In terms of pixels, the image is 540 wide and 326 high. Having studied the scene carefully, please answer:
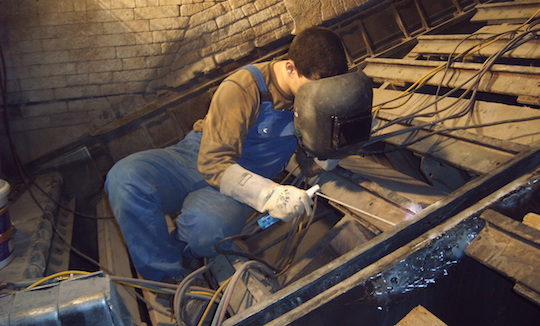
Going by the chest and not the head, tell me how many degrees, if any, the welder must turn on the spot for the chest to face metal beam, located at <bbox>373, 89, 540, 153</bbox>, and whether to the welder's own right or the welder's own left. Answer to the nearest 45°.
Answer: approximately 45° to the welder's own left

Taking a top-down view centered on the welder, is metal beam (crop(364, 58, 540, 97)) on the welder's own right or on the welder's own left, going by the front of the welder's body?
on the welder's own left

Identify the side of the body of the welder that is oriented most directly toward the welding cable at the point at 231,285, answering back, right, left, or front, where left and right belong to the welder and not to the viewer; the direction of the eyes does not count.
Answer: right

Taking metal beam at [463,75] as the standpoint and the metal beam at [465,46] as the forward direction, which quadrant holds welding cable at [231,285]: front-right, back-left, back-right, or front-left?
back-left

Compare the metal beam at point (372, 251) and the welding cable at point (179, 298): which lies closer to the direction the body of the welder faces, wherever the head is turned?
the metal beam

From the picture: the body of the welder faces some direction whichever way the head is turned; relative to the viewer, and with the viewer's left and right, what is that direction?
facing the viewer and to the right of the viewer

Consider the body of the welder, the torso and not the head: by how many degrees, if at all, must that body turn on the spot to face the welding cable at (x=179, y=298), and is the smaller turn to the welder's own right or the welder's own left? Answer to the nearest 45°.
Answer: approximately 90° to the welder's own right

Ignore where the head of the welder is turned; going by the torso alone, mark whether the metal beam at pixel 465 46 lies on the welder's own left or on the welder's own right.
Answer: on the welder's own left

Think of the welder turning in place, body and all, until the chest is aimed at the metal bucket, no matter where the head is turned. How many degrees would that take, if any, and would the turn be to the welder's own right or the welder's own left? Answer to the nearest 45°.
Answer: approximately 135° to the welder's own right
